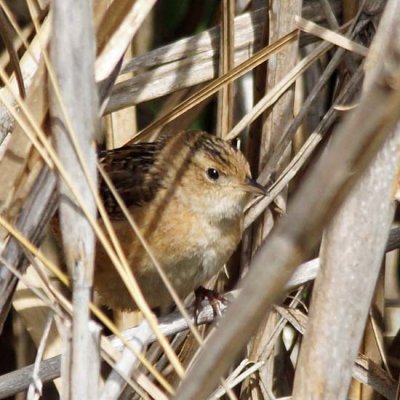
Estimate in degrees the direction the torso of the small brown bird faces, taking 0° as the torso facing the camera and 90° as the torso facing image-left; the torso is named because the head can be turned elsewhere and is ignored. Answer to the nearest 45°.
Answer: approximately 315°
